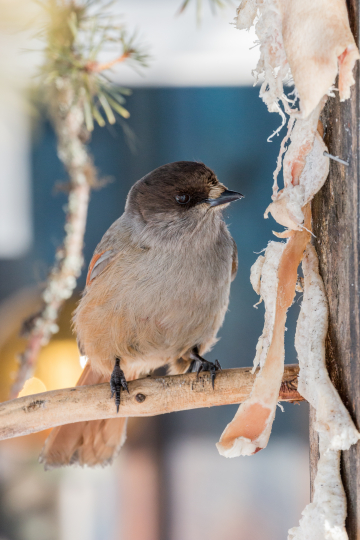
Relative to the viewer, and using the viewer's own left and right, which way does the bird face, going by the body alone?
facing the viewer and to the right of the viewer
